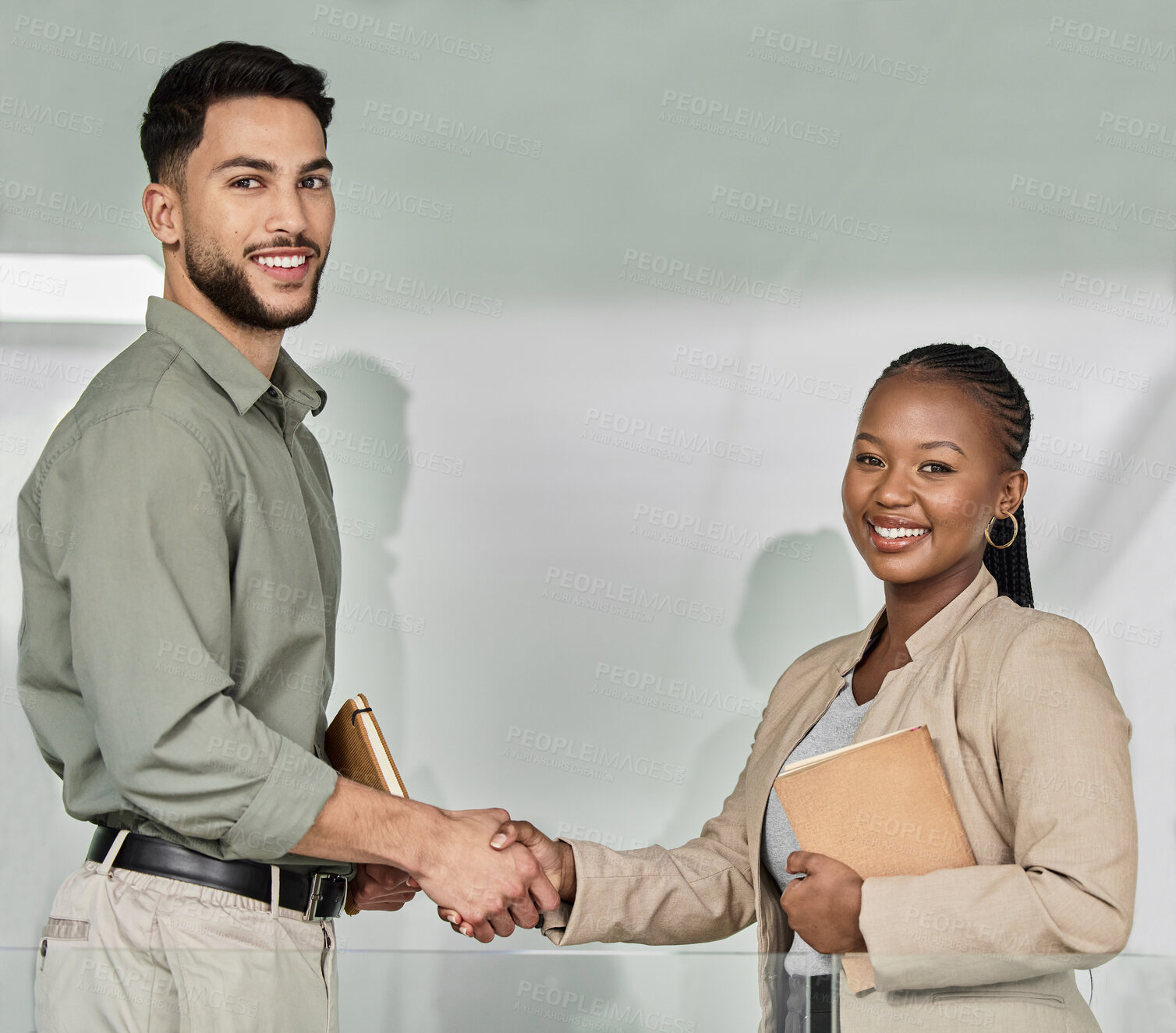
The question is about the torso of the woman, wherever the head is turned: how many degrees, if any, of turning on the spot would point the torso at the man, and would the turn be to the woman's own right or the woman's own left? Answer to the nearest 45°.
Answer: approximately 45° to the woman's own right

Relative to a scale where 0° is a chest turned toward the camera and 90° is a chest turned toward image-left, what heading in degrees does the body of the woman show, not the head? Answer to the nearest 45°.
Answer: approximately 45°

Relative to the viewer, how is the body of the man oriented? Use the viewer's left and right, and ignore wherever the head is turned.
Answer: facing to the right of the viewer

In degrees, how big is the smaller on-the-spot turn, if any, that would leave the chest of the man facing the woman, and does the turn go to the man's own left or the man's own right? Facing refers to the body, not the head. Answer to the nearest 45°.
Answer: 0° — they already face them

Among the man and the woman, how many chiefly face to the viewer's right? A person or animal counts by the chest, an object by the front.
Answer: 1
